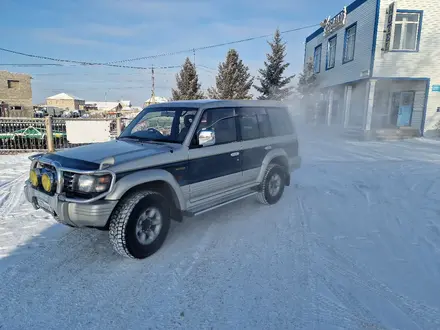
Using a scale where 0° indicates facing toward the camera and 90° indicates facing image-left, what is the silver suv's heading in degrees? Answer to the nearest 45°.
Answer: approximately 45°

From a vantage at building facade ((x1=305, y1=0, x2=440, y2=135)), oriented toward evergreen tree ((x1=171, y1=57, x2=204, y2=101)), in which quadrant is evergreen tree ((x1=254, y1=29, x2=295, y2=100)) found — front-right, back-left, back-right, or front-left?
front-right

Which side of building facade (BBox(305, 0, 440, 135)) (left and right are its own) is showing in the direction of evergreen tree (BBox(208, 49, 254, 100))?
right

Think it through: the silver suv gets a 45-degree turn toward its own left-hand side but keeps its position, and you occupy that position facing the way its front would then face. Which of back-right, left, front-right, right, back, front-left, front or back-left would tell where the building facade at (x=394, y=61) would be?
back-left
